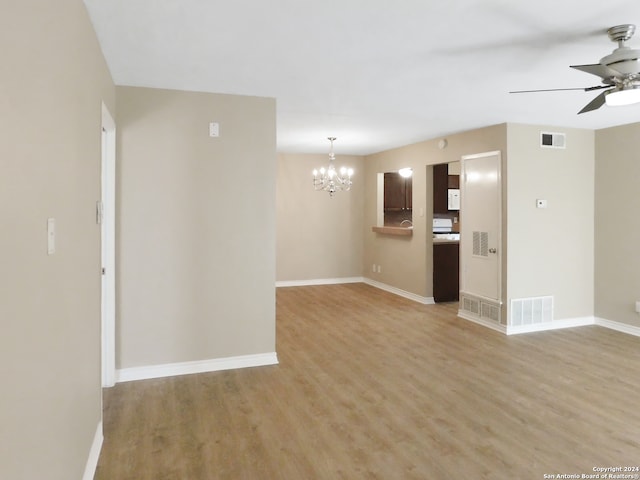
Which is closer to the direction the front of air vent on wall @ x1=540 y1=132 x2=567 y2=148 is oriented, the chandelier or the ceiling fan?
the ceiling fan

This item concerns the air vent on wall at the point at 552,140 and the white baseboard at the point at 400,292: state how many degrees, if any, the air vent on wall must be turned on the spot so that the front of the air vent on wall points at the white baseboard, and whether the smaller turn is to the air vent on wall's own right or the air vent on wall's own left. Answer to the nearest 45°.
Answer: approximately 135° to the air vent on wall's own right

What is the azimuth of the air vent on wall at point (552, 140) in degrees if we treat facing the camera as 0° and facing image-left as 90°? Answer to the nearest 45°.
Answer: approximately 0°

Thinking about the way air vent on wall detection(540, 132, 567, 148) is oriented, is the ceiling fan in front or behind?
in front

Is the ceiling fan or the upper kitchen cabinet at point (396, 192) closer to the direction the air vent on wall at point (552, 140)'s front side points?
the ceiling fan
